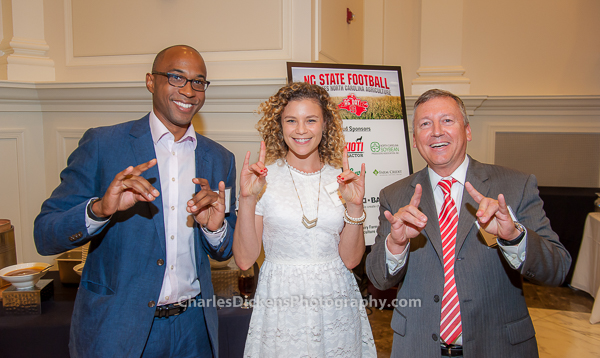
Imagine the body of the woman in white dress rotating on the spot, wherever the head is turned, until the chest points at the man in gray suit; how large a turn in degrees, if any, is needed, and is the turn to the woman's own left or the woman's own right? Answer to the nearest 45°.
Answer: approximately 45° to the woman's own left

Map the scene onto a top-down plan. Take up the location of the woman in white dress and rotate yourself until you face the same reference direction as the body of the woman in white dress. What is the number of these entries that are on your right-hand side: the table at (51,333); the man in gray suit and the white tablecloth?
1

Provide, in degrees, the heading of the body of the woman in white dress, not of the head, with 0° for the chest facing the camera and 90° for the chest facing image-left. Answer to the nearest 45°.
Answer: approximately 0°

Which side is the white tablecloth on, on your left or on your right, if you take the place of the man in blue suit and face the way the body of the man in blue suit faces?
on your left

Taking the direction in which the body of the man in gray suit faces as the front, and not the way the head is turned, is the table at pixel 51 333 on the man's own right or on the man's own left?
on the man's own right

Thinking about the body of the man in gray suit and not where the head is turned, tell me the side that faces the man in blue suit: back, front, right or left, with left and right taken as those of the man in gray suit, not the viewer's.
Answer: right

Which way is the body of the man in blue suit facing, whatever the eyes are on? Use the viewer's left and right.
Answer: facing the viewer and to the right of the viewer

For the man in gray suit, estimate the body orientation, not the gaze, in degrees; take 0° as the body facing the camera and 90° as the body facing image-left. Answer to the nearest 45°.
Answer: approximately 0°

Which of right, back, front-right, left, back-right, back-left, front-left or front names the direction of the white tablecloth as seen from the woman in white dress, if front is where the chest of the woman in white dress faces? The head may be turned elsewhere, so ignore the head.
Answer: back-left
